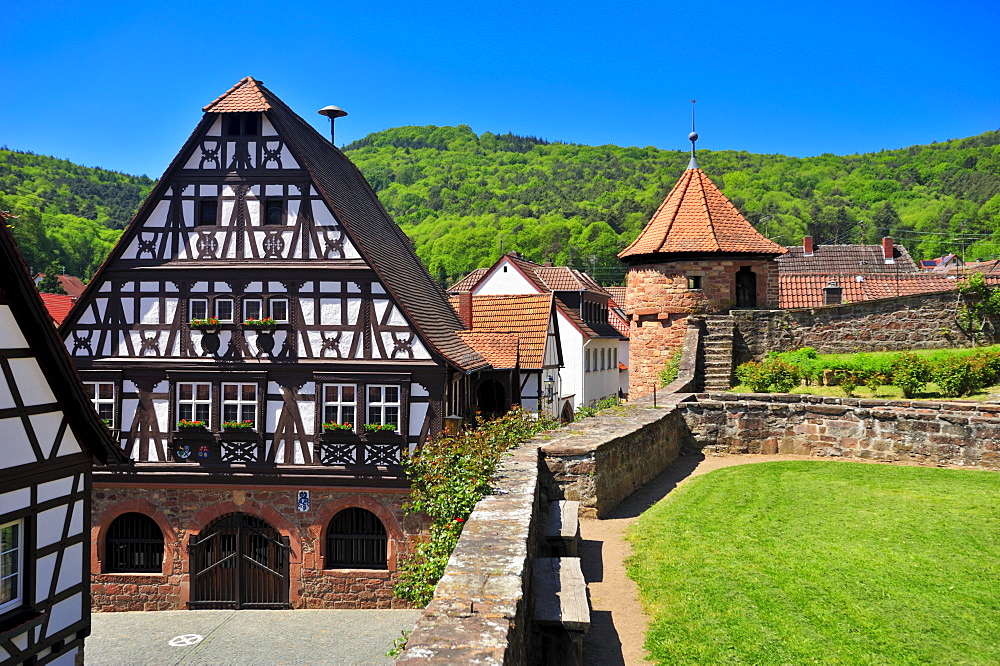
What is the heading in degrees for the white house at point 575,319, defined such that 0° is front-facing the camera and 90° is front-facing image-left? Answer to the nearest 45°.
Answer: approximately 315°

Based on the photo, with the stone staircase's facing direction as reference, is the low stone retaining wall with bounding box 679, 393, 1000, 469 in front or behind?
in front

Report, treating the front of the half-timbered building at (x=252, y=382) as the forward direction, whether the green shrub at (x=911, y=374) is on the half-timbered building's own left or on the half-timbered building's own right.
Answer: on the half-timbered building's own left

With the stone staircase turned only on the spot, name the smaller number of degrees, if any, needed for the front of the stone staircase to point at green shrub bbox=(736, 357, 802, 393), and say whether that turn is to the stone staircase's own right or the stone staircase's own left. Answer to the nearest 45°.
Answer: approximately 45° to the stone staircase's own left

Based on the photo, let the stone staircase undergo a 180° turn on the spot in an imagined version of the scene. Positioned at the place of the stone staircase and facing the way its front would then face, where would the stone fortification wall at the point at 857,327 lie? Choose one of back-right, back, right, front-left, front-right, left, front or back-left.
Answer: right

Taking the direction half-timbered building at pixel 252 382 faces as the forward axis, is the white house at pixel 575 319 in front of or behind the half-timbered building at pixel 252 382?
behind

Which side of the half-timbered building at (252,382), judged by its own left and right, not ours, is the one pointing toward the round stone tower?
left

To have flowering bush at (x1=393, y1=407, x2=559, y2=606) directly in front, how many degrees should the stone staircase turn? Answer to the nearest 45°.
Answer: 0° — it already faces it

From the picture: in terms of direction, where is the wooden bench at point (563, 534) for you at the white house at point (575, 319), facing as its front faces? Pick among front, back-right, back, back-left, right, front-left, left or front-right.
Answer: front-right
